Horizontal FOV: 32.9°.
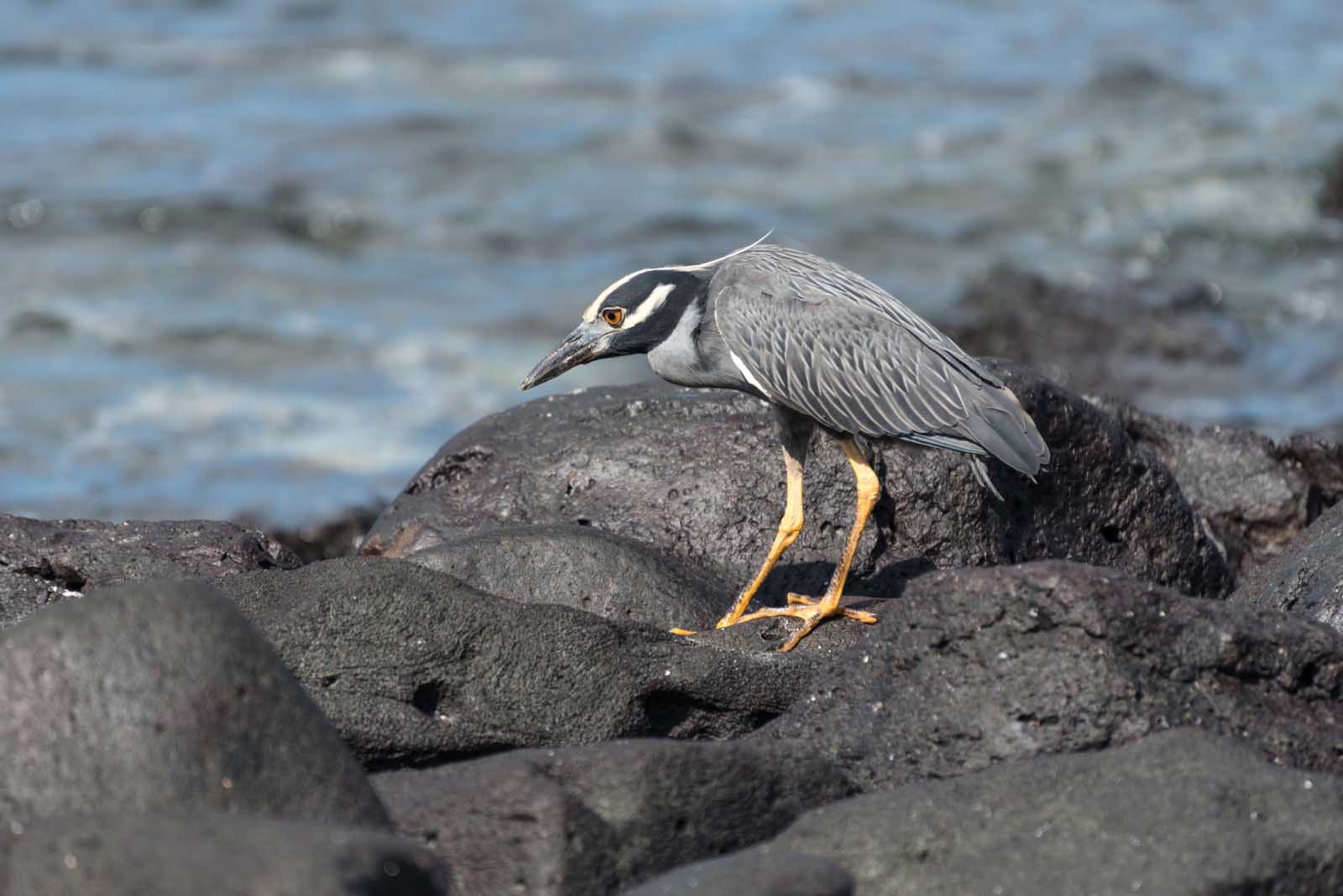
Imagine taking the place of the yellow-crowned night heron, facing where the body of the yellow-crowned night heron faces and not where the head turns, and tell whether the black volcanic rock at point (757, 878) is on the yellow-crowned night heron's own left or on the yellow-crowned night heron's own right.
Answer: on the yellow-crowned night heron's own left

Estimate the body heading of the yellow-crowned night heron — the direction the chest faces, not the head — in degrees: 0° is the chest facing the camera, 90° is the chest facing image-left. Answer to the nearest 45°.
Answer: approximately 90°

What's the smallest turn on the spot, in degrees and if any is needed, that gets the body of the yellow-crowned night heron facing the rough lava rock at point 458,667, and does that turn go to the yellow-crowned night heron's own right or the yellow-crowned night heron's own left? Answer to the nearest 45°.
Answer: approximately 45° to the yellow-crowned night heron's own left

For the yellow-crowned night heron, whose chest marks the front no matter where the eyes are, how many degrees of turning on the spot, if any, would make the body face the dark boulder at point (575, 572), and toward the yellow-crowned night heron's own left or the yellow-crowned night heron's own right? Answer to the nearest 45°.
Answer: approximately 45° to the yellow-crowned night heron's own left

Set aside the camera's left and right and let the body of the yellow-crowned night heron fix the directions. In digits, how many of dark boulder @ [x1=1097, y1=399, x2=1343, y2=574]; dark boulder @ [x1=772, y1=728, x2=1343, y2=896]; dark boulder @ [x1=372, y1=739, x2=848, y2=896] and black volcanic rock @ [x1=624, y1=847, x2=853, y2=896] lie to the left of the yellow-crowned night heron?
3

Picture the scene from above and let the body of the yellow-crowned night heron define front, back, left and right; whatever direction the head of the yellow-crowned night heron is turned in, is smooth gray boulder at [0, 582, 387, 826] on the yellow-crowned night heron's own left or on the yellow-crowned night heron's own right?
on the yellow-crowned night heron's own left

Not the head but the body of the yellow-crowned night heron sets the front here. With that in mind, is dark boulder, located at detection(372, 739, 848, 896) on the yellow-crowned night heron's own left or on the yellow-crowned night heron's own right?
on the yellow-crowned night heron's own left
